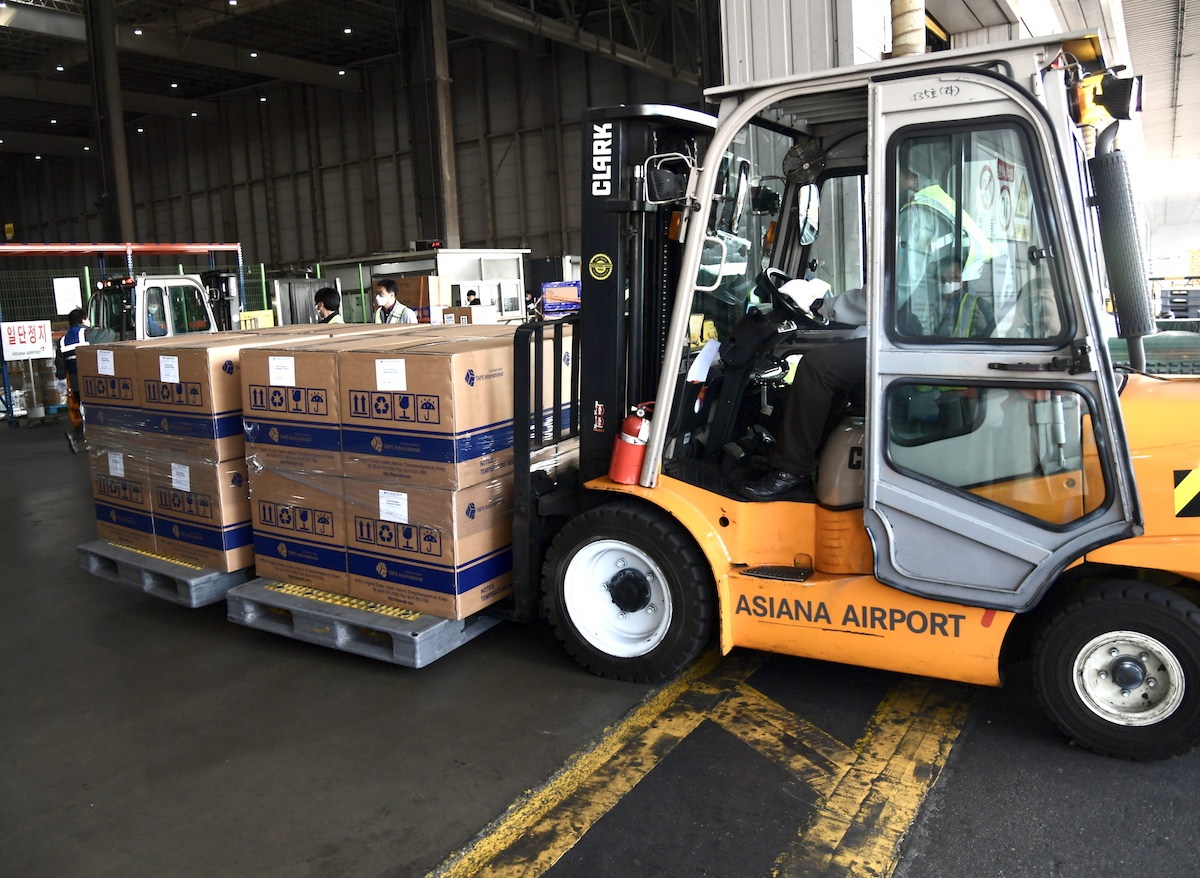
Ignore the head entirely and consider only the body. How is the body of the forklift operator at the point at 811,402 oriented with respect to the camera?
to the viewer's left

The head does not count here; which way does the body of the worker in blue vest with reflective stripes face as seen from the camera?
to the viewer's right

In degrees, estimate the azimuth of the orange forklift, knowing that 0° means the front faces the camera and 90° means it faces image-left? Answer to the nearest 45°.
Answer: approximately 90°

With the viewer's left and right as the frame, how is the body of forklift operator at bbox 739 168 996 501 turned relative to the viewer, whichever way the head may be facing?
facing to the left of the viewer

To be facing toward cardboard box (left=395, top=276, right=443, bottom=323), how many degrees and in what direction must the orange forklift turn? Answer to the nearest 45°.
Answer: approximately 45° to its right

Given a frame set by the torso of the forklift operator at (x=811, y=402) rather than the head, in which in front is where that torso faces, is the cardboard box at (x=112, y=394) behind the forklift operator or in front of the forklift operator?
in front

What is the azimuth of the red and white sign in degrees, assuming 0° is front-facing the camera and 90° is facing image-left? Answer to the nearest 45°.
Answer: approximately 0°

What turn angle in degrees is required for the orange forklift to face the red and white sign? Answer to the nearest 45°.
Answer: approximately 45° to its right
